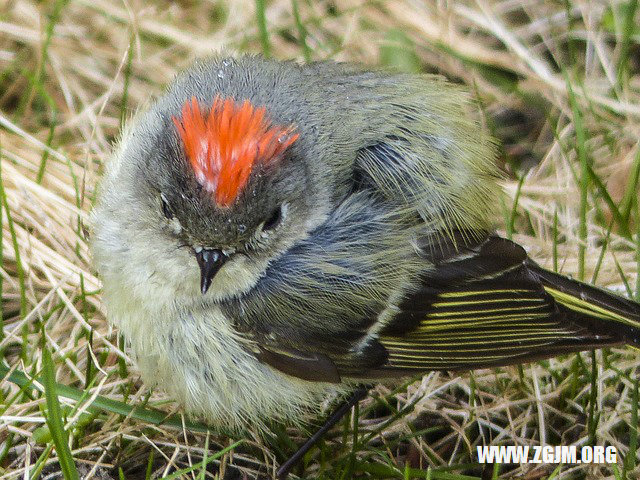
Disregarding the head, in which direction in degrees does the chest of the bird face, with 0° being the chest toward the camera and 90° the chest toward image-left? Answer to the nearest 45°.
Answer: approximately 45°
